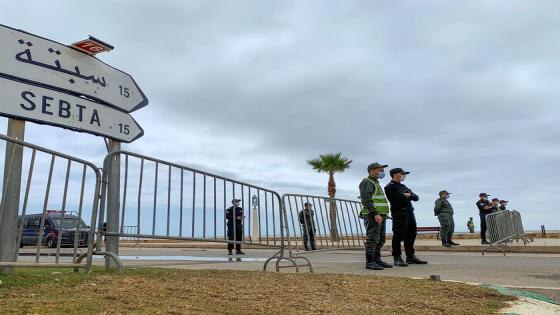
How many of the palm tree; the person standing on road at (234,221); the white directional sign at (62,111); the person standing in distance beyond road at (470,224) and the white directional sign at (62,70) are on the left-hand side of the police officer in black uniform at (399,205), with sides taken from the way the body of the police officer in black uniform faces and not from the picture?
2

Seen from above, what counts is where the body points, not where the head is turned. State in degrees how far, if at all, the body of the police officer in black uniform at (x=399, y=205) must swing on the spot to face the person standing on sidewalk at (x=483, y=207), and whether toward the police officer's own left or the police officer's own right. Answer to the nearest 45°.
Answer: approximately 90° to the police officer's own left

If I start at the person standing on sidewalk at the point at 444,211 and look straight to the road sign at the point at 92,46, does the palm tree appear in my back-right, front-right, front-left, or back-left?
back-right
